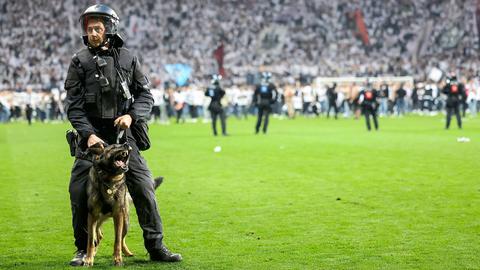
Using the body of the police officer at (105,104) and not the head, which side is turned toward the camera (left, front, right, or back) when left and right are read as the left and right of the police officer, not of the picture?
front

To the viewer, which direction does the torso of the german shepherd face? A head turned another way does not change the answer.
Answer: toward the camera

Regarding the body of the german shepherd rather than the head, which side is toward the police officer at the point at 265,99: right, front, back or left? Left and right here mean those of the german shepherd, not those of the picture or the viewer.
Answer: back
